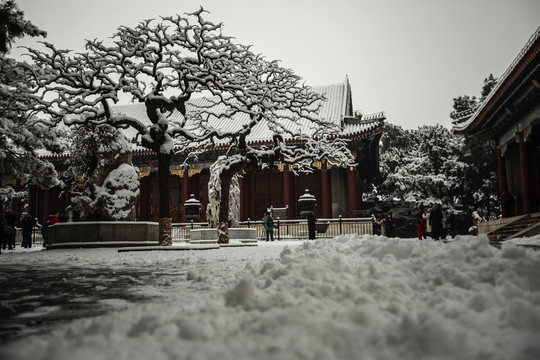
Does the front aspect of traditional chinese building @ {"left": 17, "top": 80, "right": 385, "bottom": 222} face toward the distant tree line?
no

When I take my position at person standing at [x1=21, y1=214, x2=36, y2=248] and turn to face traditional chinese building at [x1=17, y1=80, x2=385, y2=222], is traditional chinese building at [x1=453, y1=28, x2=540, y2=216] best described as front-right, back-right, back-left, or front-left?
front-right

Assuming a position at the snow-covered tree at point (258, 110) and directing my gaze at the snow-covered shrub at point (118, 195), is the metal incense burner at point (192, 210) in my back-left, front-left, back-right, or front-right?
front-right

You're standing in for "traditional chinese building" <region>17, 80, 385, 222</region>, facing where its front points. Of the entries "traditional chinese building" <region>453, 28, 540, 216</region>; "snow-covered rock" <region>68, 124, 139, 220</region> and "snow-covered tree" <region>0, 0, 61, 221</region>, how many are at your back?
0

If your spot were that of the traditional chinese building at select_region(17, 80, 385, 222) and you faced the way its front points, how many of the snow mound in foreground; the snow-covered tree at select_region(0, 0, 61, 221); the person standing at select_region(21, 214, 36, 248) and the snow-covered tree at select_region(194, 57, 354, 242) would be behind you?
0

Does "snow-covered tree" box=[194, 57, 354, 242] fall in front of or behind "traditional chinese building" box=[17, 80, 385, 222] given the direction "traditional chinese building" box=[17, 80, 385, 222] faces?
in front

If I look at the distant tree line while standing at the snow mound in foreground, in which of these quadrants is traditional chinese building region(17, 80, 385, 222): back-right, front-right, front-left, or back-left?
front-left

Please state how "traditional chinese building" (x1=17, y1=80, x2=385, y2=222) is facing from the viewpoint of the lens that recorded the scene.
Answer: facing the viewer

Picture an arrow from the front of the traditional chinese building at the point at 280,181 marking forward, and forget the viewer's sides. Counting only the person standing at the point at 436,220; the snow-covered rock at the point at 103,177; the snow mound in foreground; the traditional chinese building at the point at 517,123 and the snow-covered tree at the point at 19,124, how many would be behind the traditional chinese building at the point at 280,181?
0

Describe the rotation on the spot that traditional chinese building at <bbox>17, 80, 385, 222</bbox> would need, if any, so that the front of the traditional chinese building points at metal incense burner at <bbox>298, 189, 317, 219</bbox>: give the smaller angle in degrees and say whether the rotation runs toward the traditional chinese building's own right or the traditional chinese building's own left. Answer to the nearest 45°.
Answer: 0° — it already faces it

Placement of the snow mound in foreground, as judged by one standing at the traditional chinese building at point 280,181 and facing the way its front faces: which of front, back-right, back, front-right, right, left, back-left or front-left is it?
front

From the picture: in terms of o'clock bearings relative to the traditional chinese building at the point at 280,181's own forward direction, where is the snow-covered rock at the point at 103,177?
The snow-covered rock is roughly at 1 o'clock from the traditional chinese building.

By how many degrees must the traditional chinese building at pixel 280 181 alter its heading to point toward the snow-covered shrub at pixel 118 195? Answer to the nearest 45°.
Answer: approximately 45° to its right

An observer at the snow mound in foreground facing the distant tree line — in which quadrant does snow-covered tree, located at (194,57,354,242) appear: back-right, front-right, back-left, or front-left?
front-left
